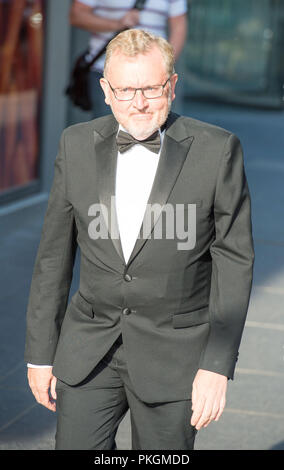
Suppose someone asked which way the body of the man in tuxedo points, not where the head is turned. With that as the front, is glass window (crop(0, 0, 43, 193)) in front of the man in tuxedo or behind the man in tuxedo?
behind

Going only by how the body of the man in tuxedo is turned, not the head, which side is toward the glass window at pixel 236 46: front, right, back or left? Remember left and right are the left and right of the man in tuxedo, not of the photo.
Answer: back

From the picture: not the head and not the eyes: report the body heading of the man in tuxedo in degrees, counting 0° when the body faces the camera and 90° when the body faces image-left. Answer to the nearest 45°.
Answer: approximately 0°
